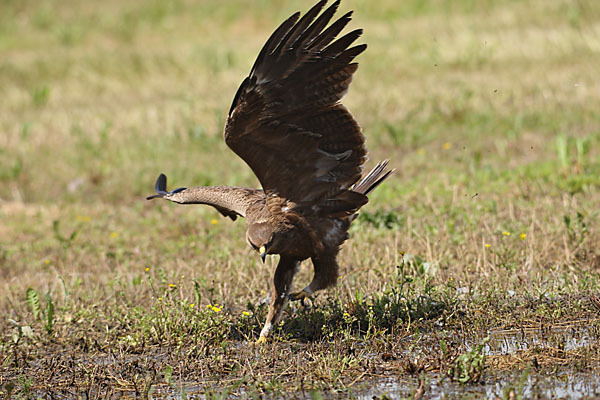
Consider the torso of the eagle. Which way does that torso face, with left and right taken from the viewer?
facing the viewer and to the left of the viewer
